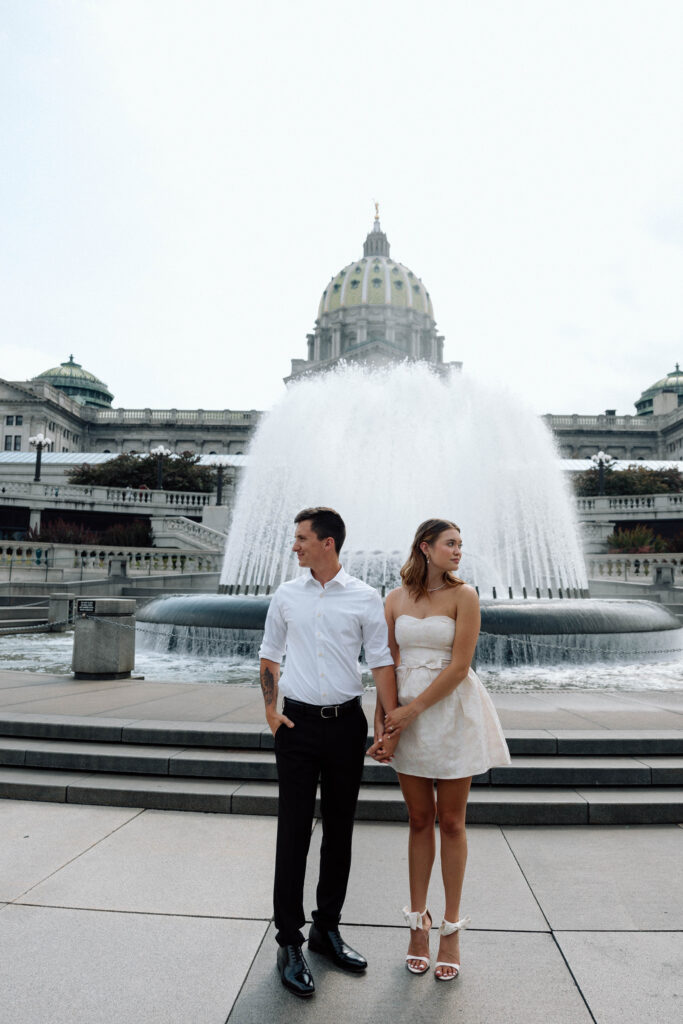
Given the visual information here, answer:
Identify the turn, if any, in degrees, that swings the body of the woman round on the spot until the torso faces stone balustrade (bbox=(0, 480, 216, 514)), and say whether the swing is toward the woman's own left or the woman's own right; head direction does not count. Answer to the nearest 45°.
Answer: approximately 135° to the woman's own right

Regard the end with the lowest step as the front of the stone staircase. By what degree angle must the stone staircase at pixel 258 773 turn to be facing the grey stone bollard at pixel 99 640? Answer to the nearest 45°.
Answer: approximately 135° to its right

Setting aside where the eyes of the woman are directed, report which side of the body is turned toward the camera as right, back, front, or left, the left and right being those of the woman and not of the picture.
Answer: front

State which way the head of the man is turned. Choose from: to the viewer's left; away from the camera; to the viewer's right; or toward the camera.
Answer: to the viewer's left

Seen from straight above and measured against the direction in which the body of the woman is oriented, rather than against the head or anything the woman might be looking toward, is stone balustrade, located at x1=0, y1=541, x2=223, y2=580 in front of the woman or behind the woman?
behind

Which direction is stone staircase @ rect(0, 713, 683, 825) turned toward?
toward the camera

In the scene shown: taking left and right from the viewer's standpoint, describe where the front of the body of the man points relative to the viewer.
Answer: facing the viewer

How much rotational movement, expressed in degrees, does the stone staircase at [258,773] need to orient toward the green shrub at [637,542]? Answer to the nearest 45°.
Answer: approximately 135° to its left

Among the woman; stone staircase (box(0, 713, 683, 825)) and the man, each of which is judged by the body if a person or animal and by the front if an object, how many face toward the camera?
3

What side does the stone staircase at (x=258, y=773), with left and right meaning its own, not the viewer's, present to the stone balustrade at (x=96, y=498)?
back

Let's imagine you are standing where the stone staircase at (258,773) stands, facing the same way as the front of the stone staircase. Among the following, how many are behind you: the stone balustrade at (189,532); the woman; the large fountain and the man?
2

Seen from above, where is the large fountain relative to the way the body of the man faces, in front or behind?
behind
